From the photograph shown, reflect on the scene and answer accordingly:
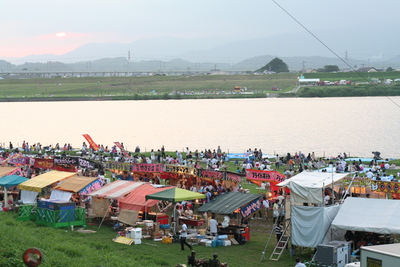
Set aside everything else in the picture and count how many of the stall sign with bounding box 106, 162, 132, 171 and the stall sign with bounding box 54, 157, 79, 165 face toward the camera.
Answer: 2

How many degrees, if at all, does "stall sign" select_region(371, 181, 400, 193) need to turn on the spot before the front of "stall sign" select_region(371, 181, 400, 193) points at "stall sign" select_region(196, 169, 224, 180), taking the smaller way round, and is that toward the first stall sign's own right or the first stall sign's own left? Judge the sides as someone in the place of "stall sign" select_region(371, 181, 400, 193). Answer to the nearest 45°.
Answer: approximately 90° to the first stall sign's own right

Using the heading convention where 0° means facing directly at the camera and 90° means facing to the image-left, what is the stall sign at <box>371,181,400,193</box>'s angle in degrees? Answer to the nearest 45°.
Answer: approximately 0°

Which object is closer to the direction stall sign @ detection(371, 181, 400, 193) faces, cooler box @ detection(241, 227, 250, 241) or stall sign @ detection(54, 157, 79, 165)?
the cooler box

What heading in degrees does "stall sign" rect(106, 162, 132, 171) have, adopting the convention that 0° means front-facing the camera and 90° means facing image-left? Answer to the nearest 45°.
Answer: approximately 0°

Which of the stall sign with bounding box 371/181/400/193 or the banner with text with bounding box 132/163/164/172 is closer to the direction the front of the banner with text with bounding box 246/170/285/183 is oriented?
the stall sign

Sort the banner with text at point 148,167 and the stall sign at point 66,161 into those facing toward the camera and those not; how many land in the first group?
2

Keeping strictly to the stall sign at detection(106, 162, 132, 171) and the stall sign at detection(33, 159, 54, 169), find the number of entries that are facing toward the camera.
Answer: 2

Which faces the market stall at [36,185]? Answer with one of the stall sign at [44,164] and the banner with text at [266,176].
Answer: the stall sign
